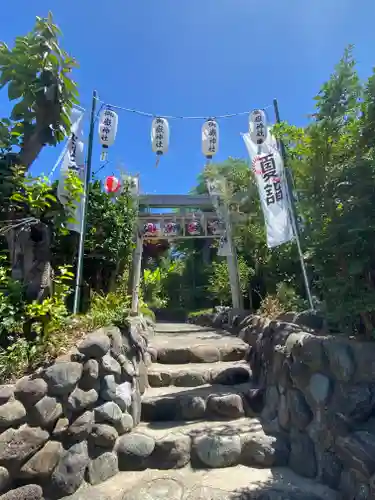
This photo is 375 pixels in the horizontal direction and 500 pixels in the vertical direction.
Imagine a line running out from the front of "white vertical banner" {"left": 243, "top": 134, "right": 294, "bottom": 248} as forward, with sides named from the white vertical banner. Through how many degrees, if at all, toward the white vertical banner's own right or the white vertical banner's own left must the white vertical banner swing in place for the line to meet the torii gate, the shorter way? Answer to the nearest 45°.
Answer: approximately 135° to the white vertical banner's own right

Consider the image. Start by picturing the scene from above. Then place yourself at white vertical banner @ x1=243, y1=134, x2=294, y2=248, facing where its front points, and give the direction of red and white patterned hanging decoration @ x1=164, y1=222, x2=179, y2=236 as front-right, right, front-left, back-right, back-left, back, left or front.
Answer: back-right

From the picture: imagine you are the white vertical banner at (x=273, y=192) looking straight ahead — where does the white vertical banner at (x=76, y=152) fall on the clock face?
the white vertical banner at (x=76, y=152) is roughly at 2 o'clock from the white vertical banner at (x=273, y=192).

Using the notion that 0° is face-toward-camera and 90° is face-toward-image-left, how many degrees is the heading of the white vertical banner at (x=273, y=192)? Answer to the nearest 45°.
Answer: approximately 0°

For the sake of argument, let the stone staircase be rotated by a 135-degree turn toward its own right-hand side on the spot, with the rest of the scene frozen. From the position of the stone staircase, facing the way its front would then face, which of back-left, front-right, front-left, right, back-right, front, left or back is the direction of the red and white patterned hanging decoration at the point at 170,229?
front-right

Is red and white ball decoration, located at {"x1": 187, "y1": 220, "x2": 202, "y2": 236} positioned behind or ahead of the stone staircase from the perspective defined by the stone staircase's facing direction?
behind

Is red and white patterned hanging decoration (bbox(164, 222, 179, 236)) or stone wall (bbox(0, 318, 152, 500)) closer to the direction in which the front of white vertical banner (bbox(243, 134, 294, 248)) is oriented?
the stone wall

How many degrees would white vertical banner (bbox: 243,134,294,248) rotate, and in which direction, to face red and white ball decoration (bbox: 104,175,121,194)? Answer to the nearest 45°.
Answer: approximately 90° to its right

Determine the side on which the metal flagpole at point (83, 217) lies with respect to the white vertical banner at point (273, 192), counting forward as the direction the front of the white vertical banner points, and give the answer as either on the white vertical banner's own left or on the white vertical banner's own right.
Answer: on the white vertical banner's own right

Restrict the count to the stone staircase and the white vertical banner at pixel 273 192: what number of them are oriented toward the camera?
2
